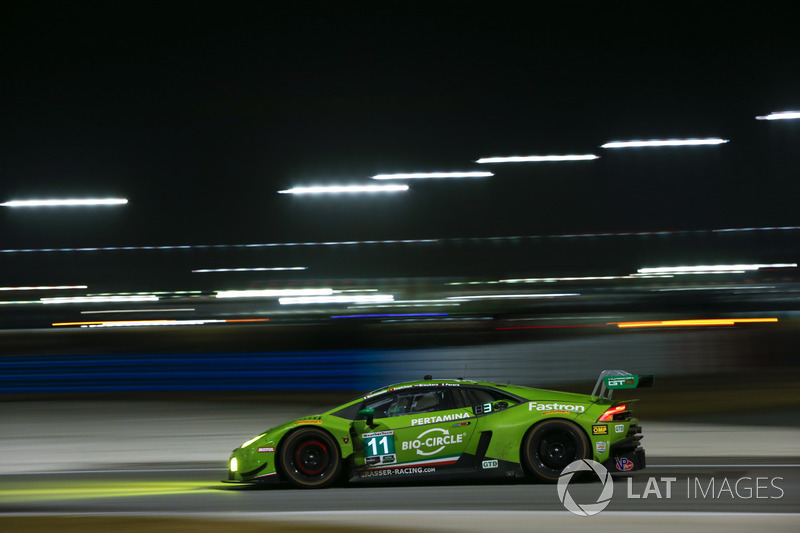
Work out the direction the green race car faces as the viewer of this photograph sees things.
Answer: facing to the left of the viewer
